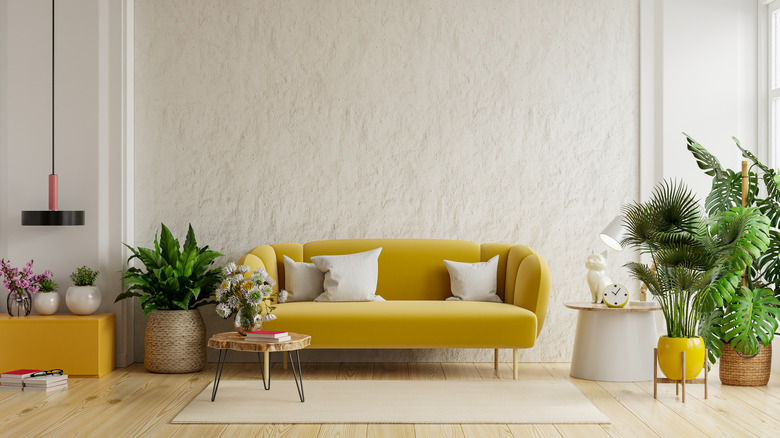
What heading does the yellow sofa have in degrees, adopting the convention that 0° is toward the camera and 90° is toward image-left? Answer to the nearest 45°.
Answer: approximately 0°

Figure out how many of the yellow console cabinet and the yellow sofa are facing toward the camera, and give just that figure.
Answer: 2

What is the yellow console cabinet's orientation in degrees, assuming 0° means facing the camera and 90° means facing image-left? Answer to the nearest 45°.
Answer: approximately 0°

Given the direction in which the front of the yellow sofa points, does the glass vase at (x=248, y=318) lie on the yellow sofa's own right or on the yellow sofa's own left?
on the yellow sofa's own right

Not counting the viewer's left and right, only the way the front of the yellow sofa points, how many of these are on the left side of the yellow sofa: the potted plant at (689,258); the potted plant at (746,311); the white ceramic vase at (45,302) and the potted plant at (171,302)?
2

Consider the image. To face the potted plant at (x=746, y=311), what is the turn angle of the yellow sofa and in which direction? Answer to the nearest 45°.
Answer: approximately 90° to its left

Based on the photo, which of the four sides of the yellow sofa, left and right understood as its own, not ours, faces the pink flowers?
right
